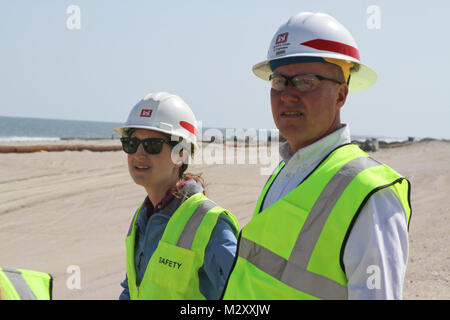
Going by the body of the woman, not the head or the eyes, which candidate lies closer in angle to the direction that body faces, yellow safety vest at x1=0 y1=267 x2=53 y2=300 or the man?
the yellow safety vest

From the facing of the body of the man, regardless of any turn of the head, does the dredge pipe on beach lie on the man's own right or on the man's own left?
on the man's own right

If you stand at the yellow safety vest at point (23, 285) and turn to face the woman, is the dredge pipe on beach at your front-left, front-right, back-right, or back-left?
front-left

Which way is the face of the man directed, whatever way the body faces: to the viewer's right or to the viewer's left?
to the viewer's left

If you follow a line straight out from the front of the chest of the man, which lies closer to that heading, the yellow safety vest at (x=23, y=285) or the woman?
the yellow safety vest

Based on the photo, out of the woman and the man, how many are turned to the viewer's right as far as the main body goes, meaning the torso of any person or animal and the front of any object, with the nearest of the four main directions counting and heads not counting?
0

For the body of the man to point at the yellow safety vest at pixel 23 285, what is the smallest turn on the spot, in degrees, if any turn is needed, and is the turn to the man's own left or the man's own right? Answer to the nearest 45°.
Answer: approximately 45° to the man's own right

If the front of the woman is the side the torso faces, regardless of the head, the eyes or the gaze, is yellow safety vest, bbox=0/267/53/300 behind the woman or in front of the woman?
in front

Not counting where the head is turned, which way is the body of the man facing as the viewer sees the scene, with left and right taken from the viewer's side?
facing the viewer and to the left of the viewer

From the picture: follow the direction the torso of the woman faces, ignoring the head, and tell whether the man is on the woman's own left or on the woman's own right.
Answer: on the woman's own left

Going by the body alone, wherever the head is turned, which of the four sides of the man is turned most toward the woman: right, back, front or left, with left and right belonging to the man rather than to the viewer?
right

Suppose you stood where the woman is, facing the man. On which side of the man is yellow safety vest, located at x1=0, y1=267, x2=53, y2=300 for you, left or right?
right

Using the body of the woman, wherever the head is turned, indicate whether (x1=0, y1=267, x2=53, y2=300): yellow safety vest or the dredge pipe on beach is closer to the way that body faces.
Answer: the yellow safety vest
